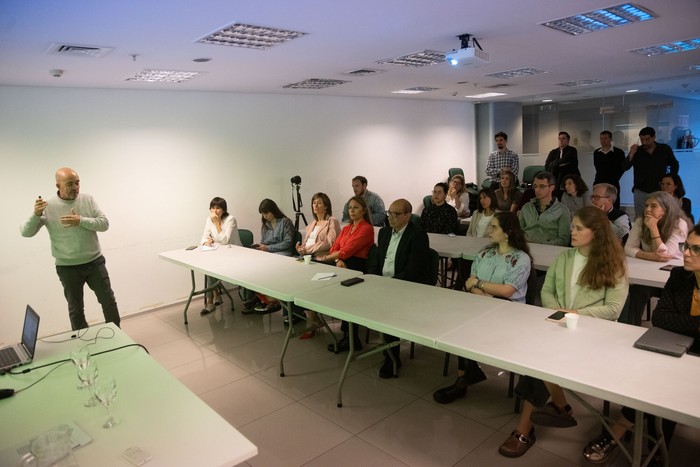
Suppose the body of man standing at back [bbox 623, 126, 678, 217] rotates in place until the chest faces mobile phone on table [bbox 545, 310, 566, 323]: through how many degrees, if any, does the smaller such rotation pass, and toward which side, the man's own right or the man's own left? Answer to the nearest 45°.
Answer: approximately 45° to the man's own left

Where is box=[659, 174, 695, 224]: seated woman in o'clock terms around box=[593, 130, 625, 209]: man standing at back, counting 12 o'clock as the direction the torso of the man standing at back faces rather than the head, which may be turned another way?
The seated woman is roughly at 10 o'clock from the man standing at back.

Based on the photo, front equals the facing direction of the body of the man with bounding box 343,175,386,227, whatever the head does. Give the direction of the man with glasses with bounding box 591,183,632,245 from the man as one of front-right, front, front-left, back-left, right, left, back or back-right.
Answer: left

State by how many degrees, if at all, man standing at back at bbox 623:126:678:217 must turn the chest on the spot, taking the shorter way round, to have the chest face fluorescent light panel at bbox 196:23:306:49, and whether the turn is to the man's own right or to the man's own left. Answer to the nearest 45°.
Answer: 0° — they already face it

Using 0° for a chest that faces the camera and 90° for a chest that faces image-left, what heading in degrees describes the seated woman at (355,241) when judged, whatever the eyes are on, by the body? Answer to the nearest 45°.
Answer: approximately 45°

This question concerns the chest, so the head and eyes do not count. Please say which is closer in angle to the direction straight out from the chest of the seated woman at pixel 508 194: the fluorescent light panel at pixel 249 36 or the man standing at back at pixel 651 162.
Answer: the fluorescent light panel

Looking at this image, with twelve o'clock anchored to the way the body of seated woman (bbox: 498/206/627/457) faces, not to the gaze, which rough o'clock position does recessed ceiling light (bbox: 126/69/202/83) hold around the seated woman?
The recessed ceiling light is roughly at 2 o'clock from the seated woman.

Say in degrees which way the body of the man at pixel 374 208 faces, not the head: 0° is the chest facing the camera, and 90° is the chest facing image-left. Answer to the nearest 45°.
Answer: approximately 45°

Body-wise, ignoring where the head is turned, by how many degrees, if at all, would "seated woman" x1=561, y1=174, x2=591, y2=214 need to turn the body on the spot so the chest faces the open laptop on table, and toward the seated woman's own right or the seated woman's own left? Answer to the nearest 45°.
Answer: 0° — they already face it

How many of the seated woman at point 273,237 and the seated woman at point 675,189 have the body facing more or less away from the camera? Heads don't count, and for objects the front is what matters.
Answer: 0
